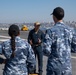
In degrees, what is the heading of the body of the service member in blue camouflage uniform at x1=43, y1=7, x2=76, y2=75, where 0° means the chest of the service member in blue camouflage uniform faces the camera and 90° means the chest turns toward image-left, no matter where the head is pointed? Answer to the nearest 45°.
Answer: approximately 180°

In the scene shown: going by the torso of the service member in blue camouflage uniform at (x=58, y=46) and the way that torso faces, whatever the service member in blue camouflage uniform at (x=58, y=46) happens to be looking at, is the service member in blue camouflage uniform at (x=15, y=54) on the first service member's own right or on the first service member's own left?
on the first service member's own left
